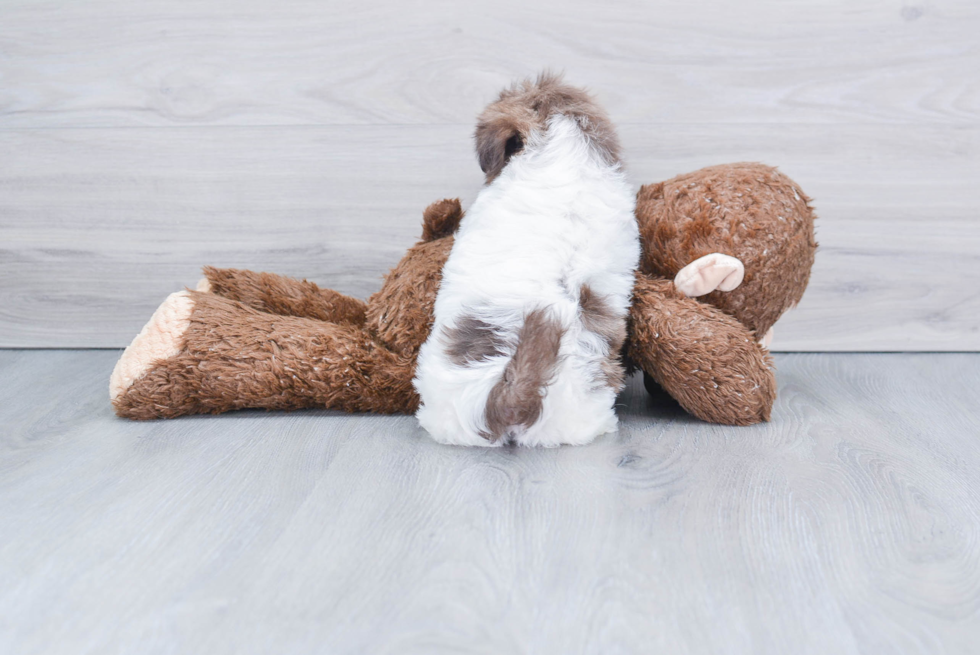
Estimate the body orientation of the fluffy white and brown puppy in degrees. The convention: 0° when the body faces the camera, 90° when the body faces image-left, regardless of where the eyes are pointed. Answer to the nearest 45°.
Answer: approximately 180°
